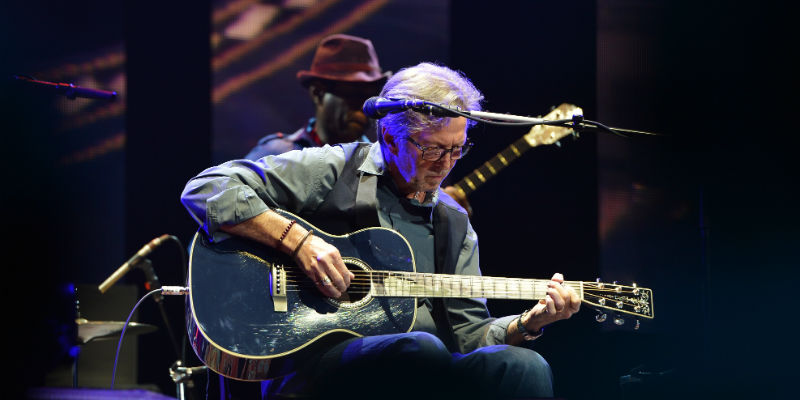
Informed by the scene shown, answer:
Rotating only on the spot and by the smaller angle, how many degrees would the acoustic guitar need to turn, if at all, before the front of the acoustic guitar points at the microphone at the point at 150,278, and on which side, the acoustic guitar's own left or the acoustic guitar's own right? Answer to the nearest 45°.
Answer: approximately 135° to the acoustic guitar's own right

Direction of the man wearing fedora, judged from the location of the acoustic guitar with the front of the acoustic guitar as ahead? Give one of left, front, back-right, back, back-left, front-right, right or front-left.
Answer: back

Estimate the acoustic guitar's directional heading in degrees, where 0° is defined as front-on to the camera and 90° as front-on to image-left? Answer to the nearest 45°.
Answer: approximately 0°

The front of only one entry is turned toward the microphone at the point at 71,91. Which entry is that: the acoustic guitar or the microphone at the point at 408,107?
the microphone at the point at 408,107

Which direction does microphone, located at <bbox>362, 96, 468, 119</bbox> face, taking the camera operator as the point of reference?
facing to the left of the viewer

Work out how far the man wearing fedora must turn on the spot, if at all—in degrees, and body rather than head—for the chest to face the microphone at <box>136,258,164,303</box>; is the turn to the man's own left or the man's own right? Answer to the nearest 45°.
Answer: approximately 90° to the man's own right

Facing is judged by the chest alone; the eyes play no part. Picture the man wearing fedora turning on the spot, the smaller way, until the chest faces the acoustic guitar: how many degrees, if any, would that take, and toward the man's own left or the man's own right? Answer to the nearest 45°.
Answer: approximately 45° to the man's own right

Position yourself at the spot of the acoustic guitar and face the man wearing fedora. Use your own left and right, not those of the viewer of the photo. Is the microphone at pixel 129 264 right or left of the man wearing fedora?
left

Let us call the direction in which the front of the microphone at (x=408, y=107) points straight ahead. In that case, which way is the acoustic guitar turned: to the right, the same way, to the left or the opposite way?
to the left

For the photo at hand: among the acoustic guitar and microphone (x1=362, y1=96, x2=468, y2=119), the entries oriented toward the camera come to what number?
1

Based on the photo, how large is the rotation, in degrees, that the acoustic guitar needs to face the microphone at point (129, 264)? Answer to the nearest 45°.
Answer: approximately 135° to its right
